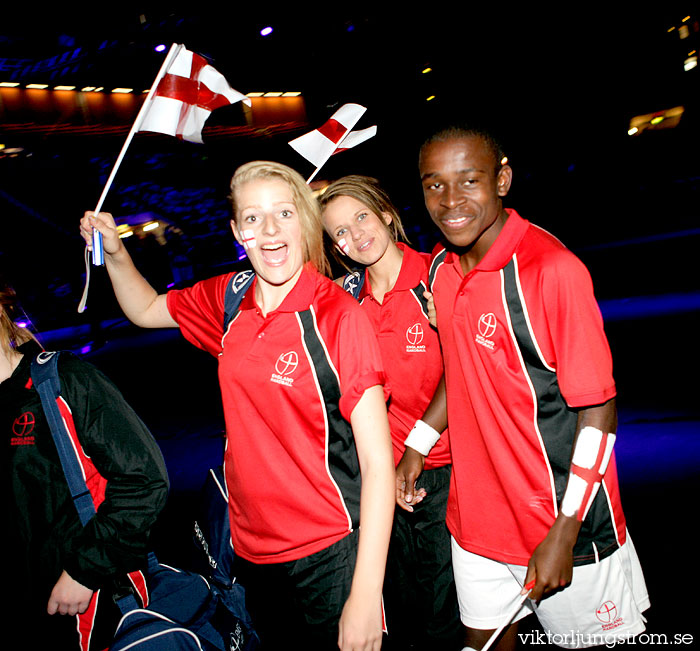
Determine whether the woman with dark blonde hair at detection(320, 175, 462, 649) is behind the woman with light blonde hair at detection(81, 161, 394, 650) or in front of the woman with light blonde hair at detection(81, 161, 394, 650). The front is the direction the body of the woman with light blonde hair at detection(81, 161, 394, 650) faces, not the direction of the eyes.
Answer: behind

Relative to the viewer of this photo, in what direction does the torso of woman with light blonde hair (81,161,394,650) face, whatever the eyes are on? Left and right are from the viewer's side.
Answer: facing the viewer and to the left of the viewer

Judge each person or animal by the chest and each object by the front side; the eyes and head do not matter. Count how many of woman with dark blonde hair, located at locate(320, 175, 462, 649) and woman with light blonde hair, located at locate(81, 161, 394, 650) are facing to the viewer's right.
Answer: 0

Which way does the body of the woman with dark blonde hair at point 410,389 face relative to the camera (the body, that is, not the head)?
toward the camera
